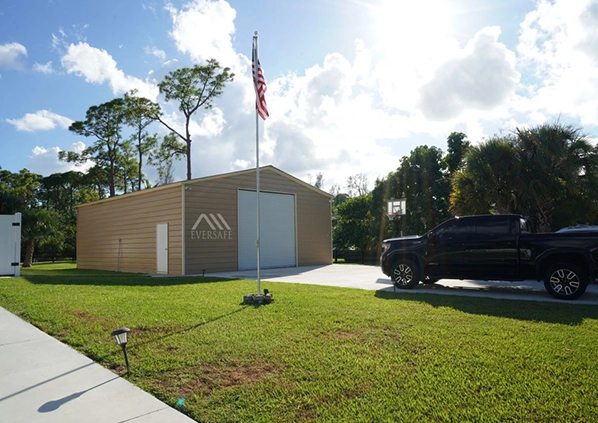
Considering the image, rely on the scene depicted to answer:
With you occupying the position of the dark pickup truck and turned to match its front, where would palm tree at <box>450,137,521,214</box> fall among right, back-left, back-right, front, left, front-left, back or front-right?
right

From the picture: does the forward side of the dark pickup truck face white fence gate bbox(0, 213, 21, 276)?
yes

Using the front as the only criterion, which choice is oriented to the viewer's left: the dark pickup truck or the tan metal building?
the dark pickup truck

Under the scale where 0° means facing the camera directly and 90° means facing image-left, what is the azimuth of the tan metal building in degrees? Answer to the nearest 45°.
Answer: approximately 315°

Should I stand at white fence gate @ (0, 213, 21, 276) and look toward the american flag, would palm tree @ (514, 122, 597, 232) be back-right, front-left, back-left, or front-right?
front-left

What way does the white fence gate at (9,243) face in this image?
toward the camera

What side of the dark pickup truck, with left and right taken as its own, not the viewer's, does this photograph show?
left

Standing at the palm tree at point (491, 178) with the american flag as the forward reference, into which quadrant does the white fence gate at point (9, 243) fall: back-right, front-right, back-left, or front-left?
front-right

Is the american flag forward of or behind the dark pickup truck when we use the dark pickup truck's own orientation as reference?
forward

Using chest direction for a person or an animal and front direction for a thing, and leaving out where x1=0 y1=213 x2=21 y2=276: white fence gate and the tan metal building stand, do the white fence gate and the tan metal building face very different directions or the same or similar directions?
same or similar directions

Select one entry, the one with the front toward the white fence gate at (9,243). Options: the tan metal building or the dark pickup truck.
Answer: the dark pickup truck

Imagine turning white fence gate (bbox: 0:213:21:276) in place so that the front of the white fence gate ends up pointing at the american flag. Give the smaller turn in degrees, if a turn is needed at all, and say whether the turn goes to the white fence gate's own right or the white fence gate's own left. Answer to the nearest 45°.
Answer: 0° — it already faces it
